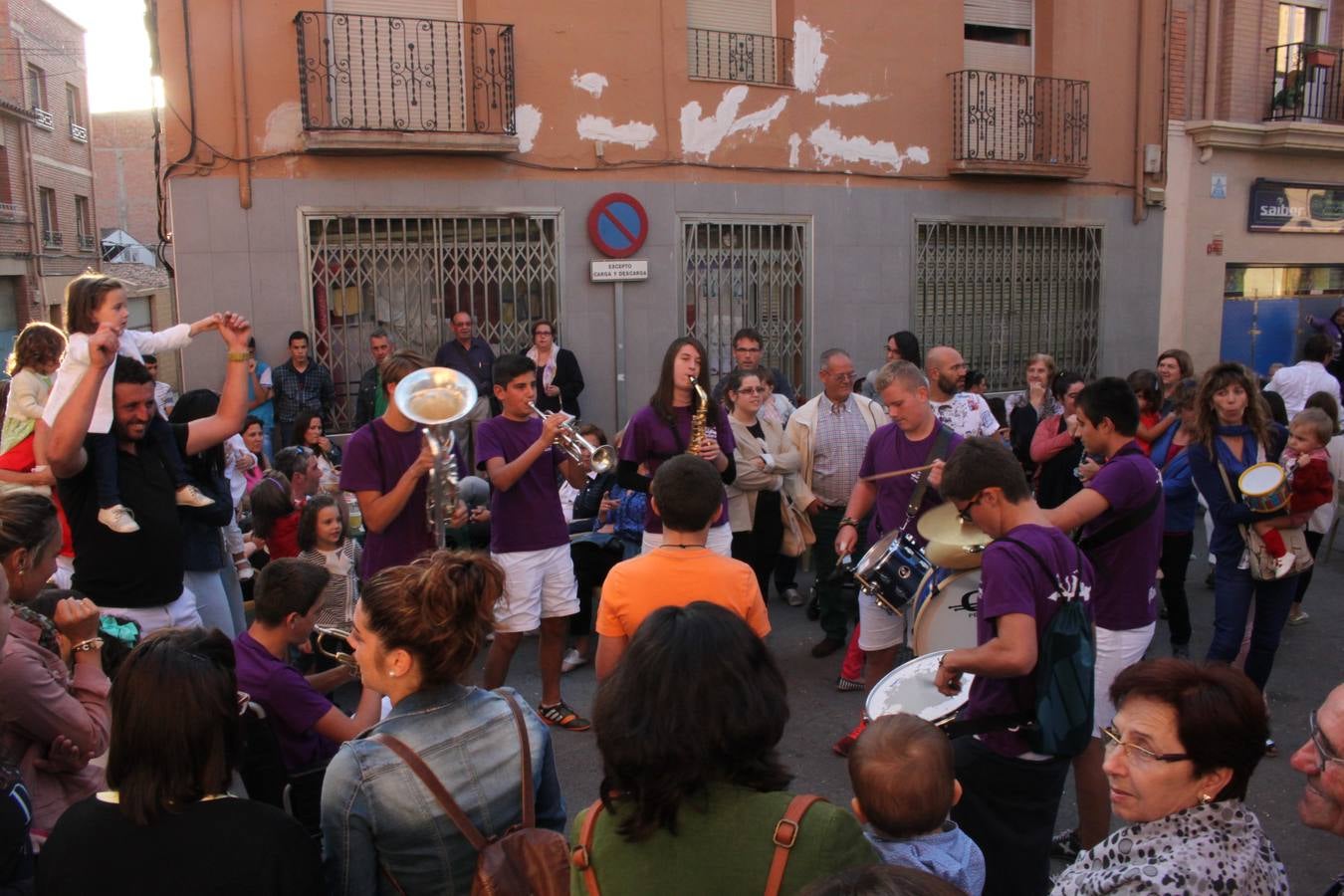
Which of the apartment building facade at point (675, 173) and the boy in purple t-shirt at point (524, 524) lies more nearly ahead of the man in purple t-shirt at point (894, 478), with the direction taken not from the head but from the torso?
the boy in purple t-shirt

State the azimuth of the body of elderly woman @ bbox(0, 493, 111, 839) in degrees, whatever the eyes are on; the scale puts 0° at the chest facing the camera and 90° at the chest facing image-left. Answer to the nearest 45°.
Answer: approximately 270°

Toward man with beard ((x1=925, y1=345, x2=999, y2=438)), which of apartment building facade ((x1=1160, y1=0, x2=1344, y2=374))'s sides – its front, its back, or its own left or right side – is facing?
front

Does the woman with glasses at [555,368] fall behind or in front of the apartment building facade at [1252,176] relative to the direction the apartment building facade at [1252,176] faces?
in front

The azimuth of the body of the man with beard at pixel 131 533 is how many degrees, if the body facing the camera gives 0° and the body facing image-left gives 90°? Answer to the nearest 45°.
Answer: approximately 315°

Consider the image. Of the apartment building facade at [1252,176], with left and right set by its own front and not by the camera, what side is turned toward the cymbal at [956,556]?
front

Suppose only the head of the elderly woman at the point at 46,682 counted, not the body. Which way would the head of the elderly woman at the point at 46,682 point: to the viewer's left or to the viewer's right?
to the viewer's right

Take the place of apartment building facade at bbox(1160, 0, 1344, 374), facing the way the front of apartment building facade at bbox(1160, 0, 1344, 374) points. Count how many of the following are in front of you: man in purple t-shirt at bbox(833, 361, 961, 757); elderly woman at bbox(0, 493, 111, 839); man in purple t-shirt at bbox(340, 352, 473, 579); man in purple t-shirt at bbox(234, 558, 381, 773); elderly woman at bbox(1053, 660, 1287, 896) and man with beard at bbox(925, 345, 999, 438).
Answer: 6

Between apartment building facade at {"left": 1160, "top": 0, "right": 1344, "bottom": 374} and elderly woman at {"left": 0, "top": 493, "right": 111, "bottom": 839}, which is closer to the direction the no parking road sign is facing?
the elderly woman

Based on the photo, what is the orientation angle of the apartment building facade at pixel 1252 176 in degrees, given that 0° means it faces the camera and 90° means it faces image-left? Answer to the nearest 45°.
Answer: approximately 0°

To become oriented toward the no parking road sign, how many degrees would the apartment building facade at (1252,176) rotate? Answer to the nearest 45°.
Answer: approximately 45° to its right

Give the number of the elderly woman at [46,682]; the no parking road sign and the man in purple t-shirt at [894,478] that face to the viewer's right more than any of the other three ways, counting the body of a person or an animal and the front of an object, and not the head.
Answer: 1

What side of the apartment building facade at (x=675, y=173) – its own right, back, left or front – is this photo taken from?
front

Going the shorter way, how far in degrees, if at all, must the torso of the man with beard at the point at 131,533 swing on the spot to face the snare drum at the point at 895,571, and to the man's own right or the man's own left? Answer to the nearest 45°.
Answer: approximately 45° to the man's own left

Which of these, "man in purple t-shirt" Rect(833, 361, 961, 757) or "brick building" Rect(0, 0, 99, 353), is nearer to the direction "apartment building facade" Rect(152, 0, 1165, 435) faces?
the man in purple t-shirt
